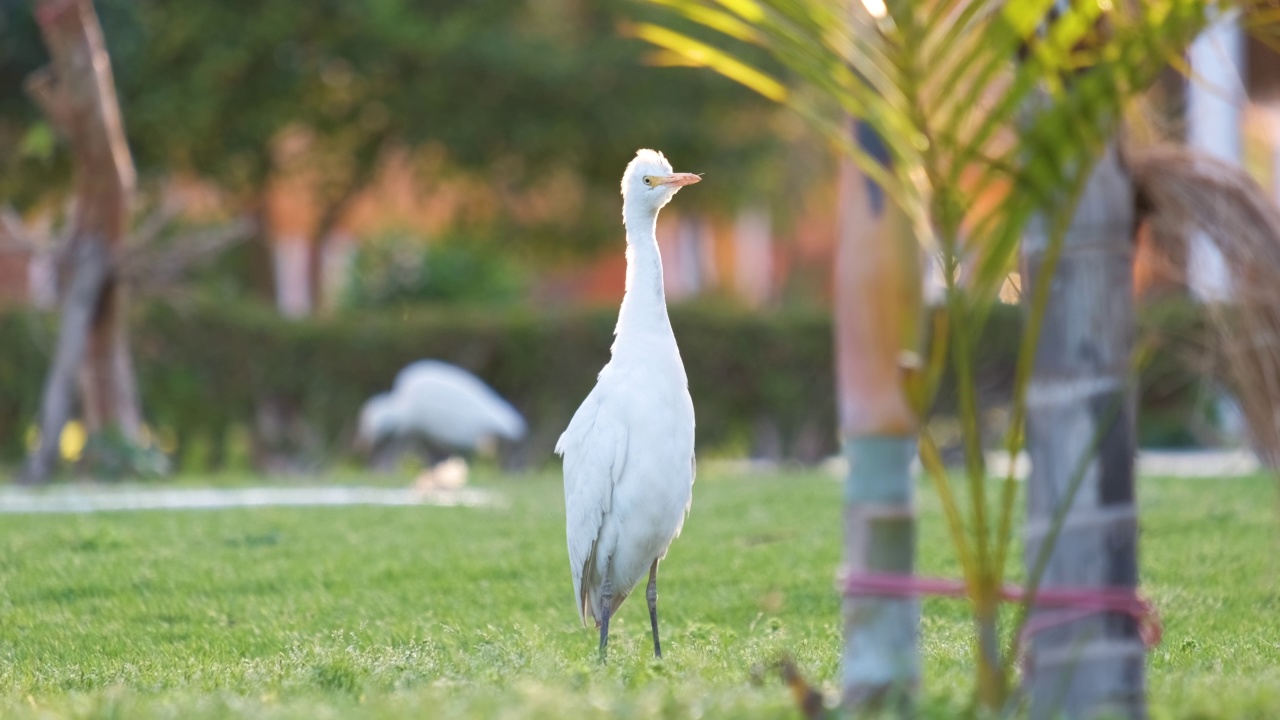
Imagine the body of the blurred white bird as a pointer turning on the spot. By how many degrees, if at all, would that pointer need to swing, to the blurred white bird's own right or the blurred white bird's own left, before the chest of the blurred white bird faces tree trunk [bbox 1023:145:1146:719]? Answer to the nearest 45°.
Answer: approximately 90° to the blurred white bird's own left

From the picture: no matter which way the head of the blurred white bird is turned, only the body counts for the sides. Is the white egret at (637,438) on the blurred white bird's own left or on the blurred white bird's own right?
on the blurred white bird's own left

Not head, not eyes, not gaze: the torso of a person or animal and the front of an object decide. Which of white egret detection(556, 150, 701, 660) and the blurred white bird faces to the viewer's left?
the blurred white bird

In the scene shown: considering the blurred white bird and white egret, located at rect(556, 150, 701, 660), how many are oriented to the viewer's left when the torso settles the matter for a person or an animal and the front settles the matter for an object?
1

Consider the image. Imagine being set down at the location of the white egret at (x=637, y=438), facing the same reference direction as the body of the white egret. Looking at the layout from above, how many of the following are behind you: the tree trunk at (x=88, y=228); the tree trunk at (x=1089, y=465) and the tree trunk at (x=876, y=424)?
1

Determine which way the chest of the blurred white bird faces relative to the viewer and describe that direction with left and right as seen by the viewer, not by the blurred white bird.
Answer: facing to the left of the viewer

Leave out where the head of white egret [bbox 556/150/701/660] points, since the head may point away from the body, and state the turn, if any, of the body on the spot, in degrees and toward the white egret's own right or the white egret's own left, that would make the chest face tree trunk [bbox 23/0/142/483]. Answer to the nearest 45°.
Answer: approximately 180°

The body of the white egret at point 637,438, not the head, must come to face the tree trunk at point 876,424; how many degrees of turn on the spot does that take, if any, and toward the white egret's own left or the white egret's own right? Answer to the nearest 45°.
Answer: approximately 45° to the white egret's own right

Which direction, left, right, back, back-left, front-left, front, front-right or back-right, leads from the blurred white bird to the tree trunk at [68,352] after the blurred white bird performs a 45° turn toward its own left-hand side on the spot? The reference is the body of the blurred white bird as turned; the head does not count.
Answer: front

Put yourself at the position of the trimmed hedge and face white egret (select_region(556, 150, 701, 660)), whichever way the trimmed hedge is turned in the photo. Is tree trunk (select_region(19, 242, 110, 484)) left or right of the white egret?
right

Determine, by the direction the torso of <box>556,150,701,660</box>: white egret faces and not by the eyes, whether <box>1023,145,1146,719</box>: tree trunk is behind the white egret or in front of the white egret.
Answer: in front

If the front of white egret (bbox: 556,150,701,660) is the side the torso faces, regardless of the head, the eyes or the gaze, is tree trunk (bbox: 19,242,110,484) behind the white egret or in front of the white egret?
behind

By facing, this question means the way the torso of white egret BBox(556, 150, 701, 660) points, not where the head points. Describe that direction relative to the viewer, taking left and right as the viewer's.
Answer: facing the viewer and to the right of the viewer
